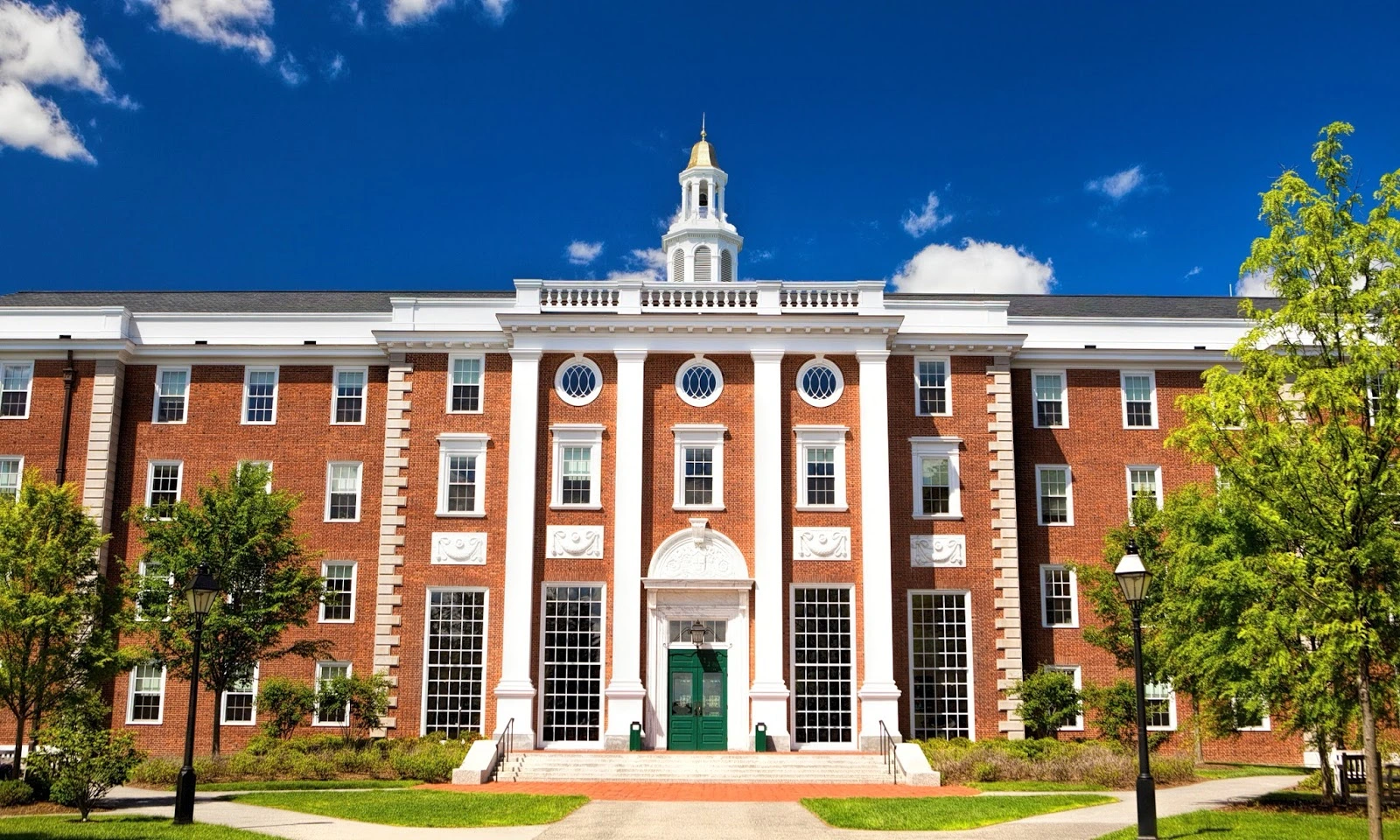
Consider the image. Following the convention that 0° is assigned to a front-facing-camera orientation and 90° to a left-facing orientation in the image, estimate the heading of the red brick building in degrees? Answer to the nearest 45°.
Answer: approximately 0°

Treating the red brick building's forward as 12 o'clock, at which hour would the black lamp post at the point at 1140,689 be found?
The black lamp post is roughly at 11 o'clock from the red brick building.

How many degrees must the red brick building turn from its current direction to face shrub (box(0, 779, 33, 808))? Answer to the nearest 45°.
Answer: approximately 45° to its right

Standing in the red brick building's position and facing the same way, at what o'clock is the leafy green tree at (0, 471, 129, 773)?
The leafy green tree is roughly at 2 o'clock from the red brick building.

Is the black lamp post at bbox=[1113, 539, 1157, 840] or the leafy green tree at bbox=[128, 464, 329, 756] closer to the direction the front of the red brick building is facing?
the black lamp post

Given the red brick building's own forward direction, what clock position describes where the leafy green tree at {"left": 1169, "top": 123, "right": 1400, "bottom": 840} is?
The leafy green tree is roughly at 11 o'clock from the red brick building.

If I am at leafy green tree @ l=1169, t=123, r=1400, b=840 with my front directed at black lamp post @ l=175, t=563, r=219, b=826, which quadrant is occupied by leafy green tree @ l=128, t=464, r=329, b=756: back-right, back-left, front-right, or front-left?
front-right

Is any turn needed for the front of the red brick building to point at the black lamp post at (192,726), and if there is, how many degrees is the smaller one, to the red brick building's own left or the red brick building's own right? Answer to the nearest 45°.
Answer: approximately 45° to the red brick building's own right
